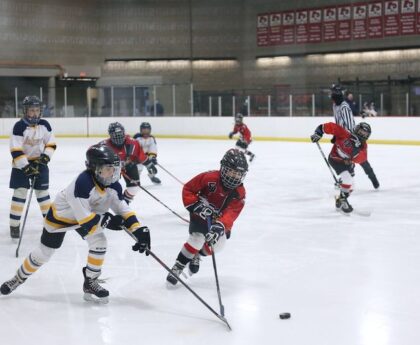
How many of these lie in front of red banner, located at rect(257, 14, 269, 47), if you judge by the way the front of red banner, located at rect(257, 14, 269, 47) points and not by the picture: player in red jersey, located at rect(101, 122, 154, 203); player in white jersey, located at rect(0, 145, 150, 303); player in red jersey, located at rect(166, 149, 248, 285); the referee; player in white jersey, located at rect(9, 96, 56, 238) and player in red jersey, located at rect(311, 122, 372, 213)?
6

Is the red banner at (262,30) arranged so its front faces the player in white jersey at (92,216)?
yes

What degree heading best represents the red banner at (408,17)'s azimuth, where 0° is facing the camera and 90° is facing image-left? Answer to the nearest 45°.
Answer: approximately 0°

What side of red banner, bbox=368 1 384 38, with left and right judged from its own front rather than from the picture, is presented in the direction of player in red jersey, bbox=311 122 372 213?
front

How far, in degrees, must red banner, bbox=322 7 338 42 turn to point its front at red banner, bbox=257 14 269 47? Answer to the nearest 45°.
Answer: approximately 135° to its right

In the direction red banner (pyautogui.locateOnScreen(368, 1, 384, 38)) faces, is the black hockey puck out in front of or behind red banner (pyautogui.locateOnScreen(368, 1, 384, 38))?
in front

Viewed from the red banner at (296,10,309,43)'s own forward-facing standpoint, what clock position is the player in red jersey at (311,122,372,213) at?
The player in red jersey is roughly at 12 o'clock from the red banner.

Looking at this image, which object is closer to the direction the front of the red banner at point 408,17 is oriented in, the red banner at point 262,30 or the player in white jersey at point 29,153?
the player in white jersey
